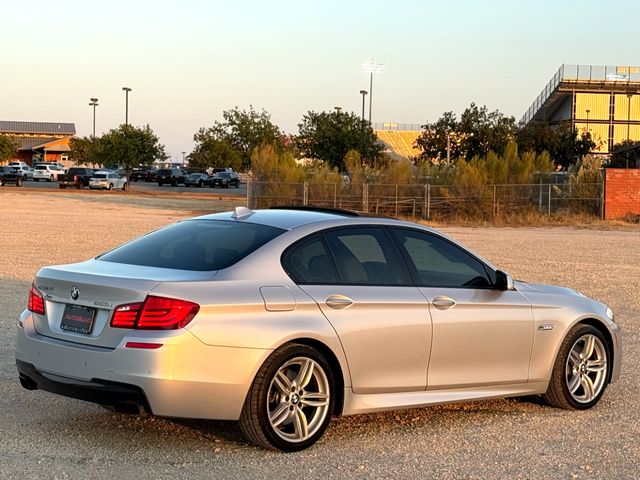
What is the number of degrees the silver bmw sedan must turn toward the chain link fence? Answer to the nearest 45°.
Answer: approximately 45° to its left

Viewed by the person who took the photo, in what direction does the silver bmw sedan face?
facing away from the viewer and to the right of the viewer
